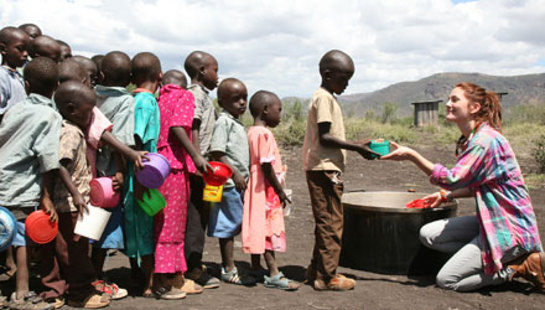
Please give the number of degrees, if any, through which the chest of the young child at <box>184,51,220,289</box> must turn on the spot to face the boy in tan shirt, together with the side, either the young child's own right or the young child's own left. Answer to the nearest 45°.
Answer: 0° — they already face them

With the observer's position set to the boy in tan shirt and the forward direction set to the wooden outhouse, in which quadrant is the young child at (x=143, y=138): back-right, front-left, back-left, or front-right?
back-left

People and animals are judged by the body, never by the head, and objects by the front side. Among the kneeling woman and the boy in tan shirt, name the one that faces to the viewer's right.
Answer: the boy in tan shirt

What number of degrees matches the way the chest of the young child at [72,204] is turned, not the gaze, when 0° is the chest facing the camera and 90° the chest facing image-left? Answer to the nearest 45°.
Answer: approximately 270°

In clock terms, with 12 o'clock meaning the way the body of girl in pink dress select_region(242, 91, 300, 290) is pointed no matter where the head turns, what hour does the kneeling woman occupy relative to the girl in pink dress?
The kneeling woman is roughly at 12 o'clock from the girl in pink dress.

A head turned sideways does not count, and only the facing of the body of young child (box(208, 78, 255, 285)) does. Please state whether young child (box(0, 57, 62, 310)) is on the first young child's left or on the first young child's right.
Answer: on the first young child's right

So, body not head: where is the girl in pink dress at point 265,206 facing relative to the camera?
to the viewer's right

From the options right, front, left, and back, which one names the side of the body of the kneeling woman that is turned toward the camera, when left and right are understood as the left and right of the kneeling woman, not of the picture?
left

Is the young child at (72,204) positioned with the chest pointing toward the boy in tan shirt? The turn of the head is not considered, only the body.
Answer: yes

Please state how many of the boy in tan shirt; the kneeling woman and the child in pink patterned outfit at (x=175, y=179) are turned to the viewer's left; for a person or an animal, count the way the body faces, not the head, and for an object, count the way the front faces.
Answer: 1

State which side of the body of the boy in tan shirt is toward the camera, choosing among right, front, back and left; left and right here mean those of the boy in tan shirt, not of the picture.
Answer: right

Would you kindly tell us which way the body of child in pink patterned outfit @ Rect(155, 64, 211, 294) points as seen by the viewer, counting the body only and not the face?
to the viewer's right

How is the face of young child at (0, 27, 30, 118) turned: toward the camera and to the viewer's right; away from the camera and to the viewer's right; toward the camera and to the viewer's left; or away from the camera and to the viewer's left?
toward the camera and to the viewer's right

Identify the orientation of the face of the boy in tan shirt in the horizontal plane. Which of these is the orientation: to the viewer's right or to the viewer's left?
to the viewer's right
